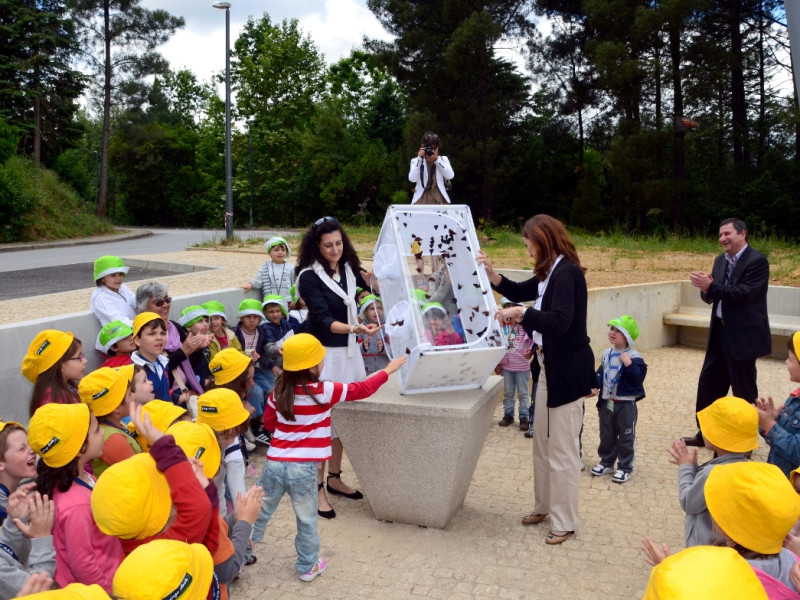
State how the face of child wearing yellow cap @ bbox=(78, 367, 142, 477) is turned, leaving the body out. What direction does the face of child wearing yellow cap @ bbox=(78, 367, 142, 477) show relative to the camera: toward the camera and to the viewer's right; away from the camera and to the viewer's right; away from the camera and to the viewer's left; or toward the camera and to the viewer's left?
away from the camera and to the viewer's right

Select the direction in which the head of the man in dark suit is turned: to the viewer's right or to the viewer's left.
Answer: to the viewer's left

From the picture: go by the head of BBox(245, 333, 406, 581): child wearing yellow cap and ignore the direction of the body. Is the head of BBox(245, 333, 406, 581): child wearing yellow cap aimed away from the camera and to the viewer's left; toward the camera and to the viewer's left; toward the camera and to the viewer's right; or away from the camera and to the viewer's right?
away from the camera and to the viewer's right

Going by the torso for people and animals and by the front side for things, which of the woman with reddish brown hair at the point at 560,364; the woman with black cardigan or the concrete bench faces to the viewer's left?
the woman with reddish brown hair

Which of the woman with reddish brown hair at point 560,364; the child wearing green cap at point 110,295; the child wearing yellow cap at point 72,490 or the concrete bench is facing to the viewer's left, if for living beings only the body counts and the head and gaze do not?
the woman with reddish brown hair

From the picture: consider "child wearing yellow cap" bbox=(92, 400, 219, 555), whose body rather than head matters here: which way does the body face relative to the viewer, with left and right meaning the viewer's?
facing away from the viewer and to the right of the viewer
